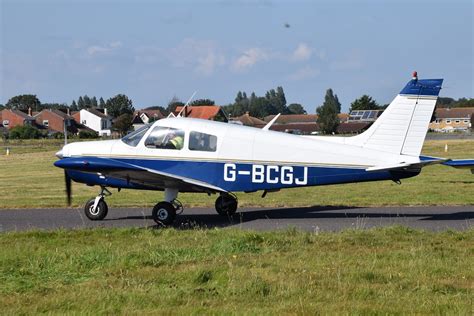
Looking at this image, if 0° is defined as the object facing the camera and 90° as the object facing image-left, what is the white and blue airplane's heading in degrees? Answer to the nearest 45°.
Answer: approximately 90°
